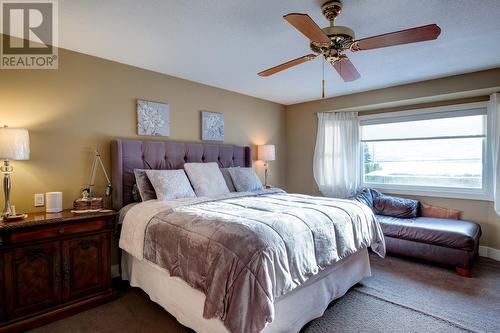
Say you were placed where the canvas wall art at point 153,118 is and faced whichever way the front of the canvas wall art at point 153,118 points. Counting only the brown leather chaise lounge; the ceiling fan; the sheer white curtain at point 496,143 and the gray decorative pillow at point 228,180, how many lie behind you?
0

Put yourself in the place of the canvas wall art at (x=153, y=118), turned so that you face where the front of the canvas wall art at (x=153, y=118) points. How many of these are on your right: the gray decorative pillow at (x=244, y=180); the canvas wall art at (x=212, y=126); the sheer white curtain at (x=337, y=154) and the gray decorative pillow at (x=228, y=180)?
0

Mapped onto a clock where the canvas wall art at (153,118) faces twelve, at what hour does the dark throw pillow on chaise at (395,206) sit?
The dark throw pillow on chaise is roughly at 11 o'clock from the canvas wall art.

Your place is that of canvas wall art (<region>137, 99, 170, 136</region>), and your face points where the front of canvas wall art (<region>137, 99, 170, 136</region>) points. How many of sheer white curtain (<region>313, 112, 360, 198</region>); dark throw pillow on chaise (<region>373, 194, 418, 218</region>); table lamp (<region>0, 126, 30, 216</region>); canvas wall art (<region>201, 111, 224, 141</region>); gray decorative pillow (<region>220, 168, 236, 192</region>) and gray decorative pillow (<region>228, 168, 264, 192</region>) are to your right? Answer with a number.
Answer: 1

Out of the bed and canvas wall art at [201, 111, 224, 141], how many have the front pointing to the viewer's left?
0

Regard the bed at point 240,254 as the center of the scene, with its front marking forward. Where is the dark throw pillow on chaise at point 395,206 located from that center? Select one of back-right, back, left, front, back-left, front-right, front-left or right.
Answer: left

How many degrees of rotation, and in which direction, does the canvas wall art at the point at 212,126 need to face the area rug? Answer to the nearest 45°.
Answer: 0° — it already faces it

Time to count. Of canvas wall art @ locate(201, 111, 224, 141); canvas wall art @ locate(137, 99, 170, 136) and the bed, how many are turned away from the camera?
0

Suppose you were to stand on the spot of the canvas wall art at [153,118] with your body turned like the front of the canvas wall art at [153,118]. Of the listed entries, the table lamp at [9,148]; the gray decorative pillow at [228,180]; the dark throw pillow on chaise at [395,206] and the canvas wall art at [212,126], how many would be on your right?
1

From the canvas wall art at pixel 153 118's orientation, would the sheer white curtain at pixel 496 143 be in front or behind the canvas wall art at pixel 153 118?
in front

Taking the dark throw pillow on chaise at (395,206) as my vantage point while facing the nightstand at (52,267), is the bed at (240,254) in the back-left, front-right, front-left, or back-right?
front-left

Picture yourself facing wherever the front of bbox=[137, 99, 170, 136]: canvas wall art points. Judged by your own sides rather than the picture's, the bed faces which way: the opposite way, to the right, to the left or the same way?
the same way

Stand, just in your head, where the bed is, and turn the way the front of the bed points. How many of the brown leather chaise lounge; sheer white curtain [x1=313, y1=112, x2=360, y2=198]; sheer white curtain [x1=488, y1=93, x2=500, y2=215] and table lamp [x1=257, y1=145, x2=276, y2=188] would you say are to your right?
0

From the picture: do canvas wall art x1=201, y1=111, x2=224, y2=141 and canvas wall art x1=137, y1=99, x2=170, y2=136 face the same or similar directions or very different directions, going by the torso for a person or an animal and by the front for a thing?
same or similar directions

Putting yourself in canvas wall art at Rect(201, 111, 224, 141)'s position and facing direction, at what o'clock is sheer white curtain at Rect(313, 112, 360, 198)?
The sheer white curtain is roughly at 10 o'clock from the canvas wall art.

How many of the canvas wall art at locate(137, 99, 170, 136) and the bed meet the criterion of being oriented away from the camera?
0

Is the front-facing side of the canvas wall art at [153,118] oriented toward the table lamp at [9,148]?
no
